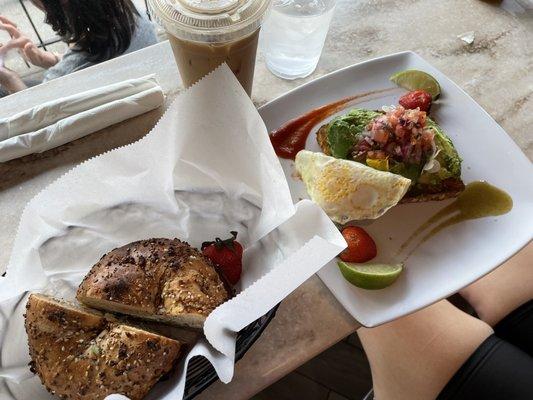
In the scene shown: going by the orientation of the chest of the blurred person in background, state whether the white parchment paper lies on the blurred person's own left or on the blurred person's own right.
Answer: on the blurred person's own left

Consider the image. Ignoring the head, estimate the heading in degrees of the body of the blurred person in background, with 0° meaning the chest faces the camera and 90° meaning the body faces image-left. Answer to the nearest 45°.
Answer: approximately 90°

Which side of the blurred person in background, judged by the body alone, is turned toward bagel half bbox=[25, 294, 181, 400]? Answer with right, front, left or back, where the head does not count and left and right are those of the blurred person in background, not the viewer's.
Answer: left

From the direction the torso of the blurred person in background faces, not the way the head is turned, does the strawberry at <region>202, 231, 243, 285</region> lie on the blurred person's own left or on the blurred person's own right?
on the blurred person's own left

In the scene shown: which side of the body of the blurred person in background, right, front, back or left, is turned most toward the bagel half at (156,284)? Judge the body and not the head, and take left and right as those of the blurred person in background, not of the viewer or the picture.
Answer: left

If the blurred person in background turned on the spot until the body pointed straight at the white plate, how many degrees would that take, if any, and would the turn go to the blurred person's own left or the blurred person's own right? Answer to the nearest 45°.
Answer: approximately 135° to the blurred person's own left

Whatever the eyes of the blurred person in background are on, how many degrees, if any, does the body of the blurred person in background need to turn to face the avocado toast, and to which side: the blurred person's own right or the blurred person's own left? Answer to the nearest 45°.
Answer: approximately 135° to the blurred person's own left

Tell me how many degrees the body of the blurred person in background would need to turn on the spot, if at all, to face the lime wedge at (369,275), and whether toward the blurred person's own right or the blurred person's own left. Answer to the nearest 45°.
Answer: approximately 90° to the blurred person's own left
